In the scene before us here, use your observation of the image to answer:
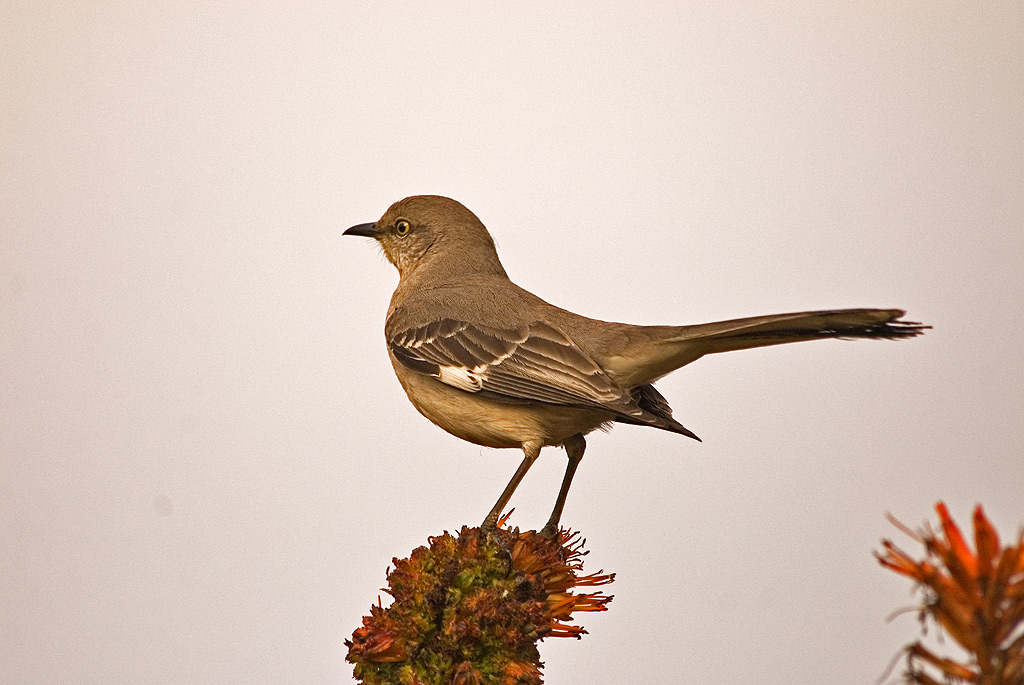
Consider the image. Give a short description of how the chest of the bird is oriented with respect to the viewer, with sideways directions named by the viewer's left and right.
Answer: facing to the left of the viewer

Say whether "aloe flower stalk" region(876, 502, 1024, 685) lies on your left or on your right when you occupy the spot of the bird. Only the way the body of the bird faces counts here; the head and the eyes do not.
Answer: on your left
